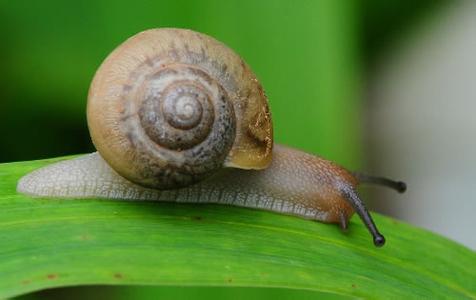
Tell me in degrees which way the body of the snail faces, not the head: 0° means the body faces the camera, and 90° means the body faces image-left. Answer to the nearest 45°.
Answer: approximately 270°
